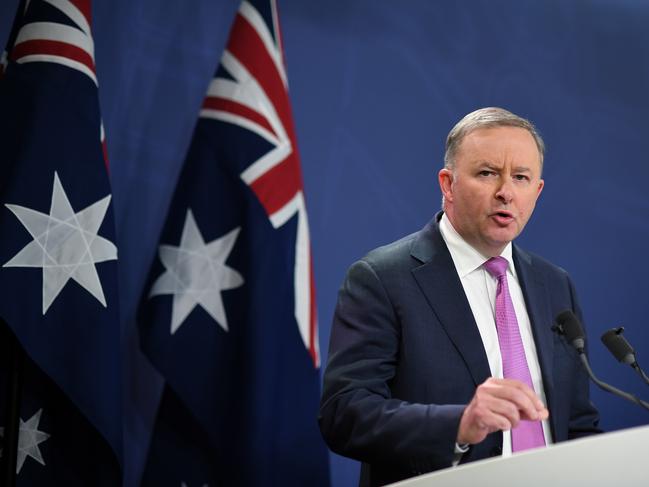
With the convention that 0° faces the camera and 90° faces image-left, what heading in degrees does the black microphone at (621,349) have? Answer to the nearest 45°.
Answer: approximately 90°

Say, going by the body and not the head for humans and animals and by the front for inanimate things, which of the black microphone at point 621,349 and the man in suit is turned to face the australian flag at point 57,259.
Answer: the black microphone

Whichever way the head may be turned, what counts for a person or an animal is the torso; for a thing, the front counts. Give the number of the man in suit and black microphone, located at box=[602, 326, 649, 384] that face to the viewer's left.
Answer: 1

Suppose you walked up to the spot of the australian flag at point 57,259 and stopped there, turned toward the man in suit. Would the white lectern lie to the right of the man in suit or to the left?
right

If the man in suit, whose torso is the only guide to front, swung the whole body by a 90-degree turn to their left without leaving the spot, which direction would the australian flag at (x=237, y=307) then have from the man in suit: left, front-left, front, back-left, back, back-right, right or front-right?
left

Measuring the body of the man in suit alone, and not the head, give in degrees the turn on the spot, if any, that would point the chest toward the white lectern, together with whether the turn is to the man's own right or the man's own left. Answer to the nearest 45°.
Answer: approximately 45° to the man's own right
